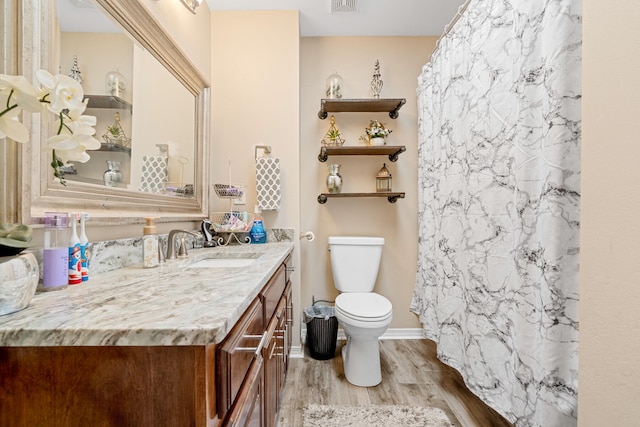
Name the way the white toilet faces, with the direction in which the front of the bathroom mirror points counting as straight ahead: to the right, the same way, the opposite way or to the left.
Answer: to the right

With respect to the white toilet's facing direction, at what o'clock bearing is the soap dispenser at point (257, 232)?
The soap dispenser is roughly at 3 o'clock from the white toilet.

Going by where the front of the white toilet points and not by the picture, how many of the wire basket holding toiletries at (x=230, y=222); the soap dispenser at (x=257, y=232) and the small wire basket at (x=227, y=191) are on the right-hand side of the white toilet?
3

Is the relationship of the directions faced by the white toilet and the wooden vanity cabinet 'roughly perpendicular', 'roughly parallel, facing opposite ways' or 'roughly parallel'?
roughly perpendicular

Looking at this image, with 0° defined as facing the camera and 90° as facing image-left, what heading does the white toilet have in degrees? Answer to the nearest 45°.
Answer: approximately 0°

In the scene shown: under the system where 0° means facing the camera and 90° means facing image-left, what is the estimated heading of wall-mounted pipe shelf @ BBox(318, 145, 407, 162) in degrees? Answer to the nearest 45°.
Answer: approximately 0°

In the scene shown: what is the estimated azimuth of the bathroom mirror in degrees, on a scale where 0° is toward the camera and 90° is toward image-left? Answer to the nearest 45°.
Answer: approximately 315°

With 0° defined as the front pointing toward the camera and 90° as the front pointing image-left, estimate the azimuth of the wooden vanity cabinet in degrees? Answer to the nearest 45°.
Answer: approximately 270°

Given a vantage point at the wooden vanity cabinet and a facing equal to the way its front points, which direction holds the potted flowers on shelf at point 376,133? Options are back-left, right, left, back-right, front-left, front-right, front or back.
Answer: front-left
